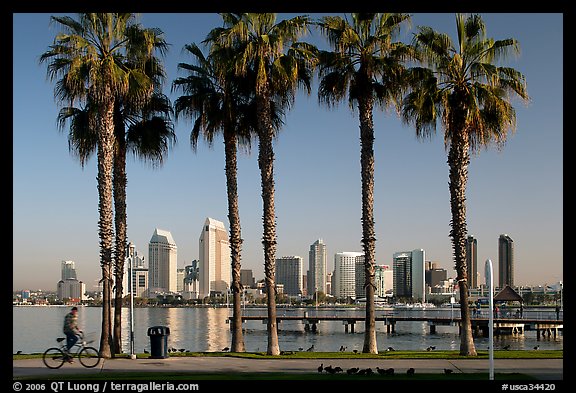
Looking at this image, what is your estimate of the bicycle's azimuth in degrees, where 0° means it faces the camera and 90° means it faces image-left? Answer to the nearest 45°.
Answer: approximately 270°

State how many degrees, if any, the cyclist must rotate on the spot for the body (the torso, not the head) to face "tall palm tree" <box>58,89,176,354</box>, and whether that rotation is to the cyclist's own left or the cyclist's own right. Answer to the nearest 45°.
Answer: approximately 90° to the cyclist's own left

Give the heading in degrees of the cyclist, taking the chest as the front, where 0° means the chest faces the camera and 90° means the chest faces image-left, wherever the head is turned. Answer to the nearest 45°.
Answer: approximately 270°

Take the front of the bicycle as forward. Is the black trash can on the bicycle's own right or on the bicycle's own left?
on the bicycle's own left
